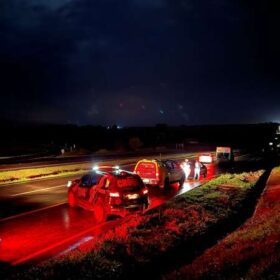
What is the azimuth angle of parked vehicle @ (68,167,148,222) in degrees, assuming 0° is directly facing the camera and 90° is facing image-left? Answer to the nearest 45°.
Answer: approximately 135°

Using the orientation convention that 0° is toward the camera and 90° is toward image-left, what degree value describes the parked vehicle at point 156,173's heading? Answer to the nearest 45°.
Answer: approximately 225°

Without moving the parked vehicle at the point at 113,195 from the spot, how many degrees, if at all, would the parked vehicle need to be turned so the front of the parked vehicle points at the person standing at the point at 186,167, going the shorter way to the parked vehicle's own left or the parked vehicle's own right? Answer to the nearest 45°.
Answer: approximately 45° to the parked vehicle's own right

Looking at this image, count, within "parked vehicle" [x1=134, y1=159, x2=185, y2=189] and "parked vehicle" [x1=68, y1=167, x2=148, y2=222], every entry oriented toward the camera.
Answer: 0

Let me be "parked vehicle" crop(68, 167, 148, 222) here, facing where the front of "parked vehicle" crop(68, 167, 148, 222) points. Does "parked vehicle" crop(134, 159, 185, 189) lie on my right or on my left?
on my right

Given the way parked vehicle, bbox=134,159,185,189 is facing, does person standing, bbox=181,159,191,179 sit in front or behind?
in front

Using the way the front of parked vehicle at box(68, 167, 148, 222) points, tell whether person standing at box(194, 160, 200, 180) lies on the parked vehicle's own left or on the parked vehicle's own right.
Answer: on the parked vehicle's own right

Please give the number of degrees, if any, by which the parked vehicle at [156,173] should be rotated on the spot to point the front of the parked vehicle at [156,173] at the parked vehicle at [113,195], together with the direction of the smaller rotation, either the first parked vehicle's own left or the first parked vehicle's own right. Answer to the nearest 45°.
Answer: approximately 135° to the first parked vehicle's own right
